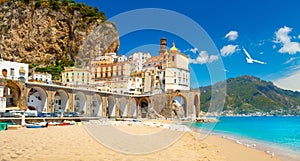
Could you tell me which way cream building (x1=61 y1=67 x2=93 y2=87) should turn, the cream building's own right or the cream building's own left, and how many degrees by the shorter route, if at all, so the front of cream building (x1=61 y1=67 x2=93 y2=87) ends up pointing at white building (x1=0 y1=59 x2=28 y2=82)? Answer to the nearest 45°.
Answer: approximately 45° to the cream building's own right

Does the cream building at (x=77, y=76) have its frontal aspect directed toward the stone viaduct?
yes

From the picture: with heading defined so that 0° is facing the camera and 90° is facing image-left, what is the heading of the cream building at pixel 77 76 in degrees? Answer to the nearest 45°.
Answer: approximately 0°
